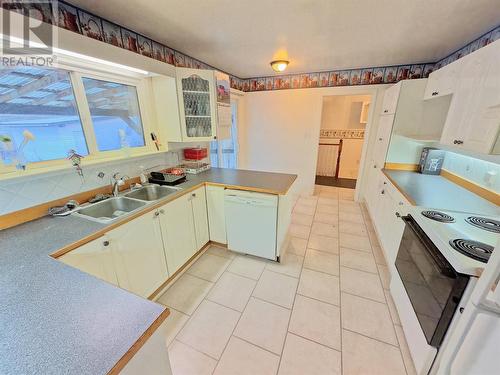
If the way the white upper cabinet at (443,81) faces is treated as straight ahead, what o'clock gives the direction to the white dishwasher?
The white dishwasher is roughly at 12 o'clock from the white upper cabinet.

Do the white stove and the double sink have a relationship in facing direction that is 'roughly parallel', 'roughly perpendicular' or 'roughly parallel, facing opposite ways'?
roughly parallel, facing opposite ways

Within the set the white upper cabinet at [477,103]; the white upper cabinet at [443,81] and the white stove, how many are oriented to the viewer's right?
0

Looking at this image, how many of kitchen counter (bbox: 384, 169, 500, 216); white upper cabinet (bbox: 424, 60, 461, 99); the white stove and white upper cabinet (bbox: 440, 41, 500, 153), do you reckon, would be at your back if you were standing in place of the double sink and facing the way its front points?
0

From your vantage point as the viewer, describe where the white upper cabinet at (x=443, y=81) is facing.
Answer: facing the viewer and to the left of the viewer

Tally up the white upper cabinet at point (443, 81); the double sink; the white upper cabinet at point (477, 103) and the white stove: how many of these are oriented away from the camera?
0

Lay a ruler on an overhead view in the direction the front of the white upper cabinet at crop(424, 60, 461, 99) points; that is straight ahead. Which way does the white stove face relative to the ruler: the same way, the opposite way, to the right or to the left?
the same way

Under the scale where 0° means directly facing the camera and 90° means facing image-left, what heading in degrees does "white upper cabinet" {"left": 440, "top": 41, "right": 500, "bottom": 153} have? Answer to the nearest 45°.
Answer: approximately 45°

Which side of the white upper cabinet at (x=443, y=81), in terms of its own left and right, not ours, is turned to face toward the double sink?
front

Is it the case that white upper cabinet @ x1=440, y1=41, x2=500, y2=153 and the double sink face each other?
yes

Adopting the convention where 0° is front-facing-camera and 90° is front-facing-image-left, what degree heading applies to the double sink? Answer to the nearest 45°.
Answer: approximately 315°

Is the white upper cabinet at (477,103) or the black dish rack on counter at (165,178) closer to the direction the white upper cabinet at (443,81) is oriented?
the black dish rack on counter

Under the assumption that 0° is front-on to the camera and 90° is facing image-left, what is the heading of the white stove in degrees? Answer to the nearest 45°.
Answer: approximately 45°

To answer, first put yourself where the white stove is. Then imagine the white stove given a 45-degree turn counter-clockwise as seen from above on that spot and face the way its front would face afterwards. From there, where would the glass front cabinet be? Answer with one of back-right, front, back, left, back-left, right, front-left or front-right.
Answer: right
